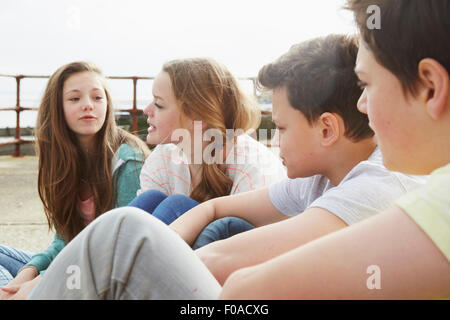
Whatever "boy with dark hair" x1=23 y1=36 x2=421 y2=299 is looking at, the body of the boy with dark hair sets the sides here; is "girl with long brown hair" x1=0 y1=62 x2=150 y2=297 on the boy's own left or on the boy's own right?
on the boy's own right

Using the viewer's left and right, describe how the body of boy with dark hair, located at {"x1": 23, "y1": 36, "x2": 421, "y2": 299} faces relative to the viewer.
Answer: facing to the left of the viewer

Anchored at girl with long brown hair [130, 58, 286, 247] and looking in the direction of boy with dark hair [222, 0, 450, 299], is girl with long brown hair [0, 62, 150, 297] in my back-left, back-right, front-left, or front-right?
back-right

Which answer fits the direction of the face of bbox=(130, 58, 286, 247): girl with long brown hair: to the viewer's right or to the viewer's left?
to the viewer's left

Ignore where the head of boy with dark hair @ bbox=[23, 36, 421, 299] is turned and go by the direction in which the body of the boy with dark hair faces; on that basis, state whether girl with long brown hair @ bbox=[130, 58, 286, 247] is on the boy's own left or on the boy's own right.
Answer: on the boy's own right

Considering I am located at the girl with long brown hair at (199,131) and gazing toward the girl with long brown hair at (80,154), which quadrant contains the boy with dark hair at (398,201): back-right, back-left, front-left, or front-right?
back-left
